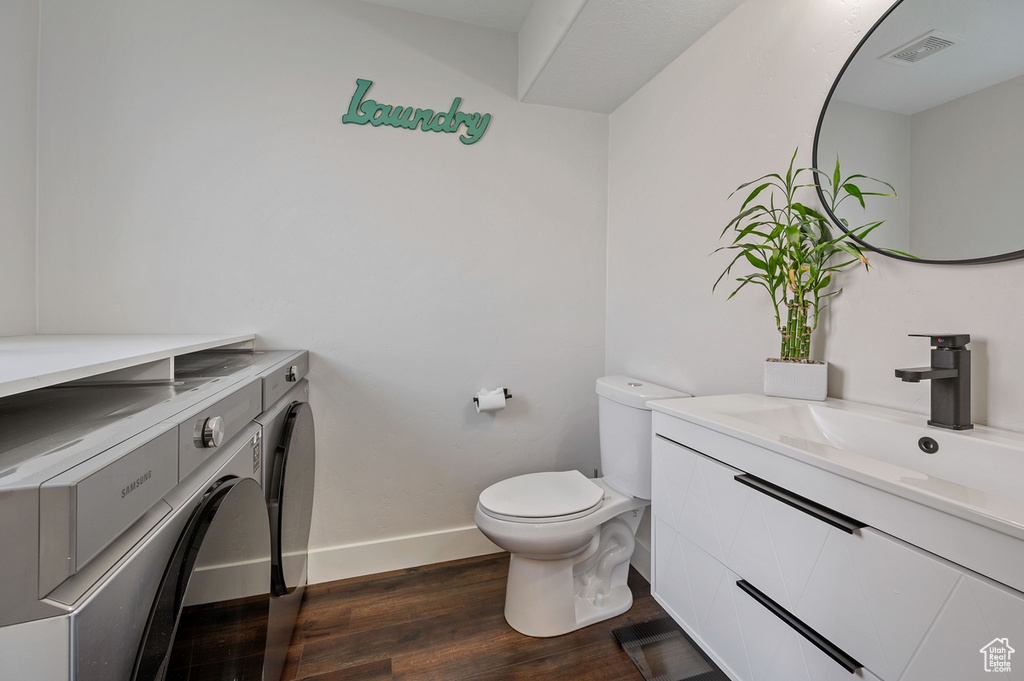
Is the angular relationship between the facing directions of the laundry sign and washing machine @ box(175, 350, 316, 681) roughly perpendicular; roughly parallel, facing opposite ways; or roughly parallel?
roughly perpendicular

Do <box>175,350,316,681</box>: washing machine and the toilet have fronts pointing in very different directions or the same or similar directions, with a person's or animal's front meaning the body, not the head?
very different directions

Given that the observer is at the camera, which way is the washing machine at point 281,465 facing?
facing to the right of the viewer

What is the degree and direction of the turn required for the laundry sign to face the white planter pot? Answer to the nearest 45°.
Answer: approximately 45° to its left

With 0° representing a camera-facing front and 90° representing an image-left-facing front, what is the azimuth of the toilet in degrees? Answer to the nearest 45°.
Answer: approximately 45°

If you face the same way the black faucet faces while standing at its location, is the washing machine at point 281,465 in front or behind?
in front

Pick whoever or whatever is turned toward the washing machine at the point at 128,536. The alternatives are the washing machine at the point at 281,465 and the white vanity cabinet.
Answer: the white vanity cabinet

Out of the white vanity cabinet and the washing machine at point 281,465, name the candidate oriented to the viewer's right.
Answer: the washing machine

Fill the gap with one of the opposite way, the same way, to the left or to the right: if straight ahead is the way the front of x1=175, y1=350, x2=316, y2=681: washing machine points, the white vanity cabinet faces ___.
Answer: the opposite way

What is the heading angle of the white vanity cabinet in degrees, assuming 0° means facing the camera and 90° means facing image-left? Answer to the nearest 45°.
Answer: approximately 45°

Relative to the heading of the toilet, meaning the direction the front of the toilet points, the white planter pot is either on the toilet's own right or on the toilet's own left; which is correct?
on the toilet's own left

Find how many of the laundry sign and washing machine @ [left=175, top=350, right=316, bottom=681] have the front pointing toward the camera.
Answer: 1
